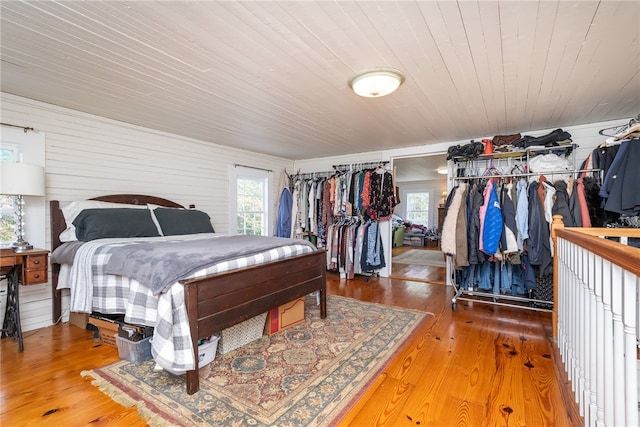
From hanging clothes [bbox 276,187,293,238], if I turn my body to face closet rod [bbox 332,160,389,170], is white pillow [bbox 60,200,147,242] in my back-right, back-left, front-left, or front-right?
back-right

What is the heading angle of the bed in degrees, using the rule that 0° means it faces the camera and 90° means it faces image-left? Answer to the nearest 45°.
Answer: approximately 315°

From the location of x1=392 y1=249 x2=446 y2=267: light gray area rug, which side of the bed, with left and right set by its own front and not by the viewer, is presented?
left

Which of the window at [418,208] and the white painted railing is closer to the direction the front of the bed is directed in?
the white painted railing

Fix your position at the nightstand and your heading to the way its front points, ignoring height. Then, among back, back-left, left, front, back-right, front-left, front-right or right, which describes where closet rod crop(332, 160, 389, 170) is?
front-left

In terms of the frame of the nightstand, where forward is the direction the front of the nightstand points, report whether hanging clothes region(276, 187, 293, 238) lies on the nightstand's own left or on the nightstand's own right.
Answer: on the nightstand's own left

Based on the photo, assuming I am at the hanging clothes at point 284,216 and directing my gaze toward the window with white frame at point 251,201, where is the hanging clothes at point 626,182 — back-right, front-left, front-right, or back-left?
back-left

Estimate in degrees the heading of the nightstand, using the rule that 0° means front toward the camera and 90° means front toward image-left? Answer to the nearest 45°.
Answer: approximately 315°

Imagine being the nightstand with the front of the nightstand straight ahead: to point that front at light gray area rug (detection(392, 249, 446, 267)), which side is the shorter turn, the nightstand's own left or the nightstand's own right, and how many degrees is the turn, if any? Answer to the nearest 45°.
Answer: approximately 45° to the nightstand's own left

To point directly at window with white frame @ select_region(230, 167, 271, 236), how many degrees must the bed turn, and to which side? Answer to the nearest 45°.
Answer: approximately 135° to its left
